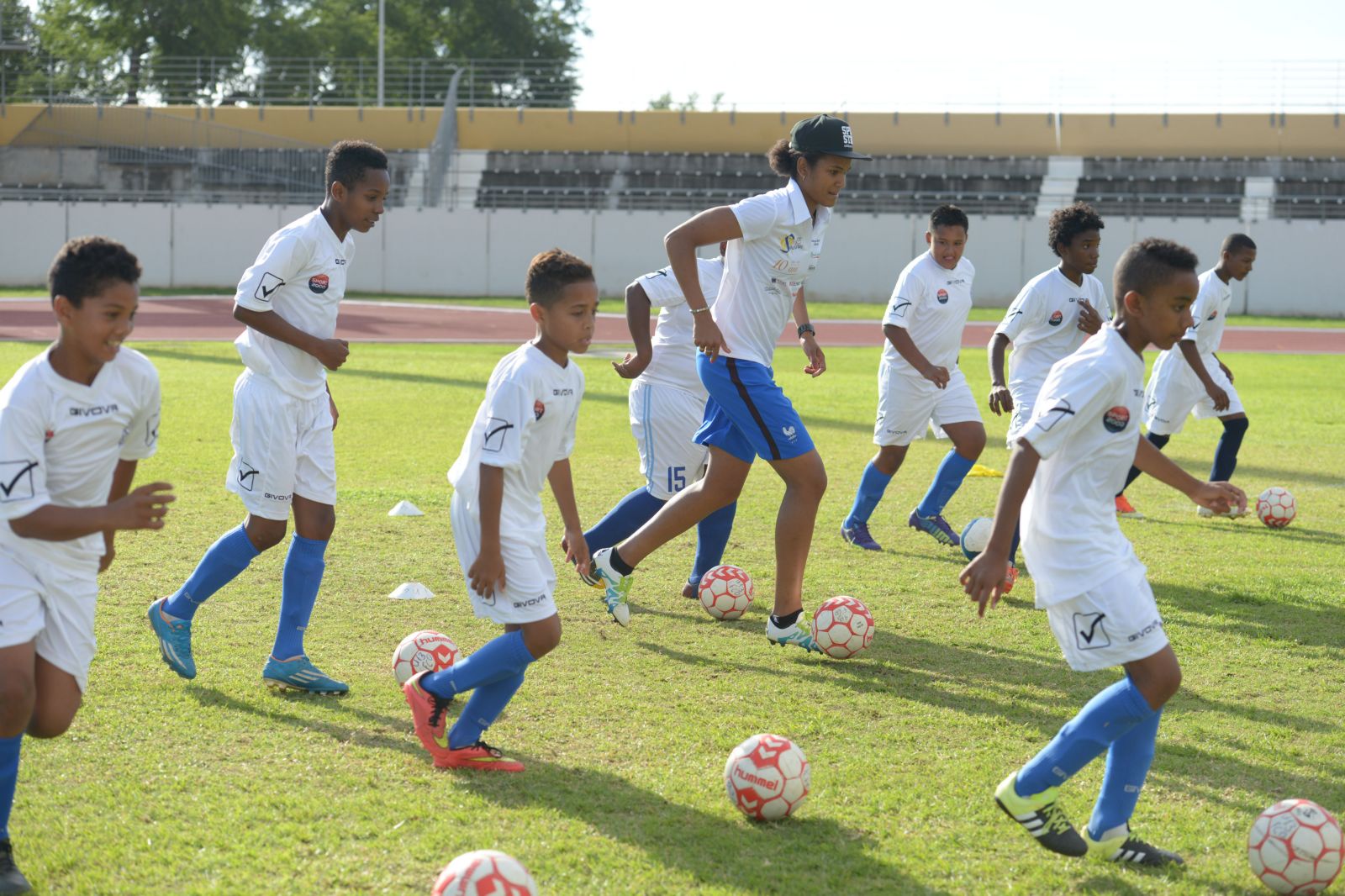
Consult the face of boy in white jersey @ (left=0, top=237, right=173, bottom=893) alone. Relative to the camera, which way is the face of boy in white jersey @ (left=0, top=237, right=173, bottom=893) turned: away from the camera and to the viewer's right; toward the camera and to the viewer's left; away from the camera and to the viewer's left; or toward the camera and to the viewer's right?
toward the camera and to the viewer's right

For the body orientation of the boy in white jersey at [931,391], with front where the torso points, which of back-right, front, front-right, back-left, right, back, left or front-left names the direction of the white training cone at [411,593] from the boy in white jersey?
right

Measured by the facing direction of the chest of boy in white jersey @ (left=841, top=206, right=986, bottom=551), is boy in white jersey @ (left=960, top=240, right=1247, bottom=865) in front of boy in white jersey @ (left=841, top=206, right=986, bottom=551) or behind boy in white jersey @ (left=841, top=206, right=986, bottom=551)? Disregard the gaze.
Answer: in front

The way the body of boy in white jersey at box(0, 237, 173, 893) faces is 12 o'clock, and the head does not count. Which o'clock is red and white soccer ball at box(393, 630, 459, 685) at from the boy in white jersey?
The red and white soccer ball is roughly at 9 o'clock from the boy in white jersey.
